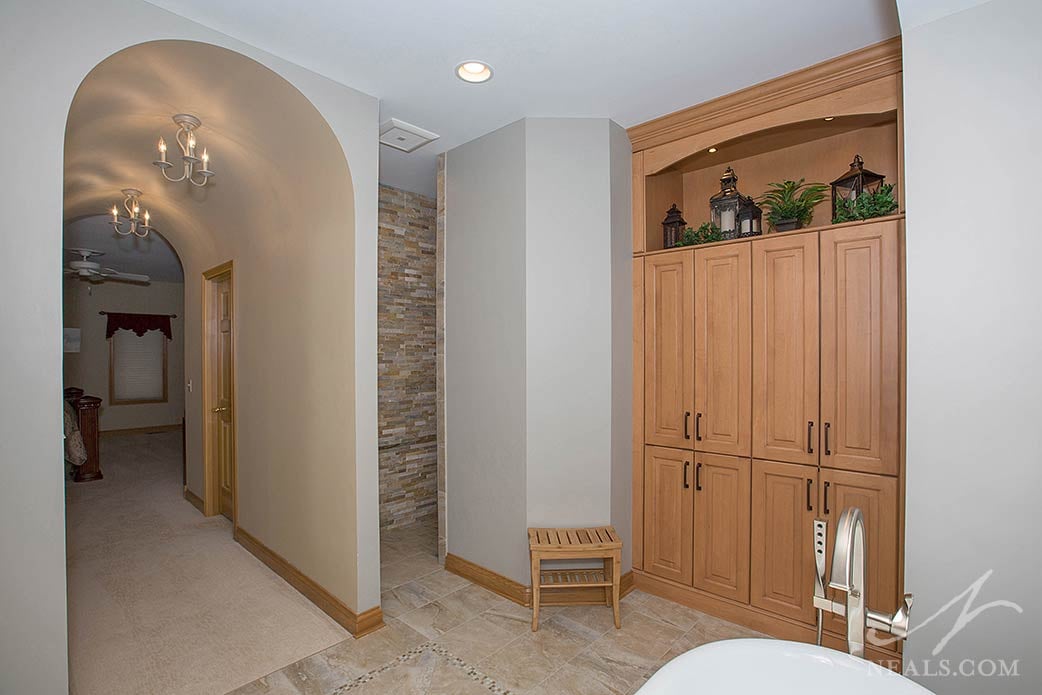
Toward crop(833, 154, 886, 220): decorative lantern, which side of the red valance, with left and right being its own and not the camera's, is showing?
front

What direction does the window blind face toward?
toward the camera

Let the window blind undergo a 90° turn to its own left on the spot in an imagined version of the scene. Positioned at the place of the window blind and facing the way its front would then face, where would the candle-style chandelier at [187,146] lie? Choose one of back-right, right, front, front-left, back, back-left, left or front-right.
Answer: right

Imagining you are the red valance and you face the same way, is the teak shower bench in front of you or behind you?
in front

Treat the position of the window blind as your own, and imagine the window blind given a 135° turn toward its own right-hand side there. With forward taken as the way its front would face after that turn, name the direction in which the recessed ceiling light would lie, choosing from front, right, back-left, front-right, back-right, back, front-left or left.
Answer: back-left

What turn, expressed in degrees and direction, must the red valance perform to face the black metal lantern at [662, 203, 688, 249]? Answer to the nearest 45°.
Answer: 0° — it already faces it

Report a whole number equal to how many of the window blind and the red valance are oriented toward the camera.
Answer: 2

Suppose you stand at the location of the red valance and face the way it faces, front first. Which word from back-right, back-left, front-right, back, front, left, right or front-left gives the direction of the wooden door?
front

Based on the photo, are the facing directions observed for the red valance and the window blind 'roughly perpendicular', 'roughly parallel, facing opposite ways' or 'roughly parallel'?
roughly parallel

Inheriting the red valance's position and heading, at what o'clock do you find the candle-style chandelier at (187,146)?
The candle-style chandelier is roughly at 12 o'clock from the red valance.

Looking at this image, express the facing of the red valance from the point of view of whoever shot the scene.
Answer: facing the viewer

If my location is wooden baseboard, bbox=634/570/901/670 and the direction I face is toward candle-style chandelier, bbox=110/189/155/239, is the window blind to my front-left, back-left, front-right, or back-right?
front-right

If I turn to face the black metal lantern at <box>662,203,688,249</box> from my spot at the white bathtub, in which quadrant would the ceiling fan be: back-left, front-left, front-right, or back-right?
front-left
